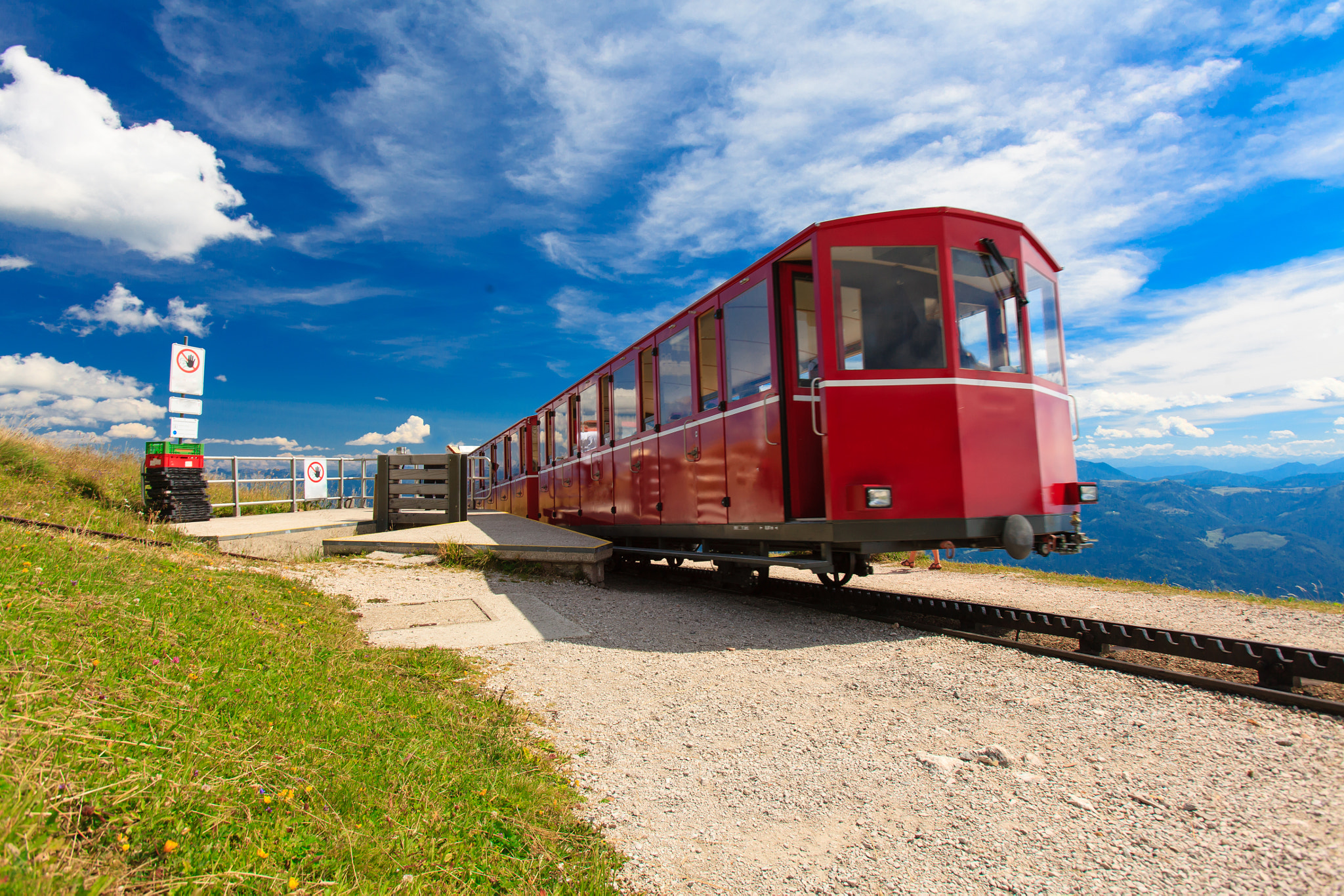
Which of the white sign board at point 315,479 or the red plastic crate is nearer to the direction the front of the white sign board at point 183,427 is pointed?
the red plastic crate

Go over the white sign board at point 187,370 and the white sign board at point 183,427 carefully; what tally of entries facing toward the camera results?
2

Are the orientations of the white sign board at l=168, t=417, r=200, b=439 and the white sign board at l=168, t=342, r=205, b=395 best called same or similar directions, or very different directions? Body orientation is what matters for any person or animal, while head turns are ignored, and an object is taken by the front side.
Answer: same or similar directions

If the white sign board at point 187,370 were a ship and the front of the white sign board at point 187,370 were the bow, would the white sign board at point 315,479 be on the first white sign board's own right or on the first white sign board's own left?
on the first white sign board's own left

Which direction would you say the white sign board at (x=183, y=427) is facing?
toward the camera

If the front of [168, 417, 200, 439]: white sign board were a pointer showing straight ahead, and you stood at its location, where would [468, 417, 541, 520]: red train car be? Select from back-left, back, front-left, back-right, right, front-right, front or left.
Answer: left

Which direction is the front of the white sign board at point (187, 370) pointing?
toward the camera

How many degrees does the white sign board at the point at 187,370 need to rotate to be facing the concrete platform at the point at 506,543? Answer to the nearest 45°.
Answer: approximately 45° to its left
